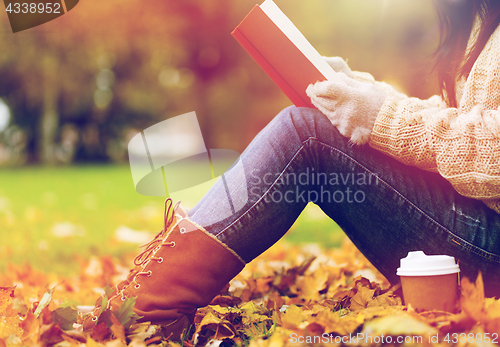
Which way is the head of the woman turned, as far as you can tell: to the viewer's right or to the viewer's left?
to the viewer's left

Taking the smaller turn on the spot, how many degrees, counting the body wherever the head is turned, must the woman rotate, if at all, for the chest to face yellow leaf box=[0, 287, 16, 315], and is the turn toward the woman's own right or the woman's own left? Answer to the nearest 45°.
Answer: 0° — they already face it

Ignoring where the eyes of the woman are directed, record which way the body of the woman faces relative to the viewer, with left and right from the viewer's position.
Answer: facing to the left of the viewer
